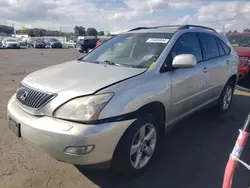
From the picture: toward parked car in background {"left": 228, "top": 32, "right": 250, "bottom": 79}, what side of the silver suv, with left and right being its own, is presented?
back

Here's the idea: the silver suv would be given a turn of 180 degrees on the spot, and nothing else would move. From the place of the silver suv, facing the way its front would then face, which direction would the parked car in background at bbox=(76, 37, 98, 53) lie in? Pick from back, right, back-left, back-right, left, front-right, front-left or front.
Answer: front-left

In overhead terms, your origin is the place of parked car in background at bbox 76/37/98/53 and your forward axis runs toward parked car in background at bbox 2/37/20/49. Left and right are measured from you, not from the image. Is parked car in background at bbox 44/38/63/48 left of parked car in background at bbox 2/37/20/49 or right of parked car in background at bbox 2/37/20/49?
right

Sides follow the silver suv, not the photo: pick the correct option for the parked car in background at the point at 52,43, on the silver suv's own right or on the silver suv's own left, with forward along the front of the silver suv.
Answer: on the silver suv's own right

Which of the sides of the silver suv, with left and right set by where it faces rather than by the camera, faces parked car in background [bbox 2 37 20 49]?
right

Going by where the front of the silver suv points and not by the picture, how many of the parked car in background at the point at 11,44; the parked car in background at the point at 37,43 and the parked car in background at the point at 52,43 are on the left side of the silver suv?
0

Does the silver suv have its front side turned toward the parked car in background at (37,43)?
no
